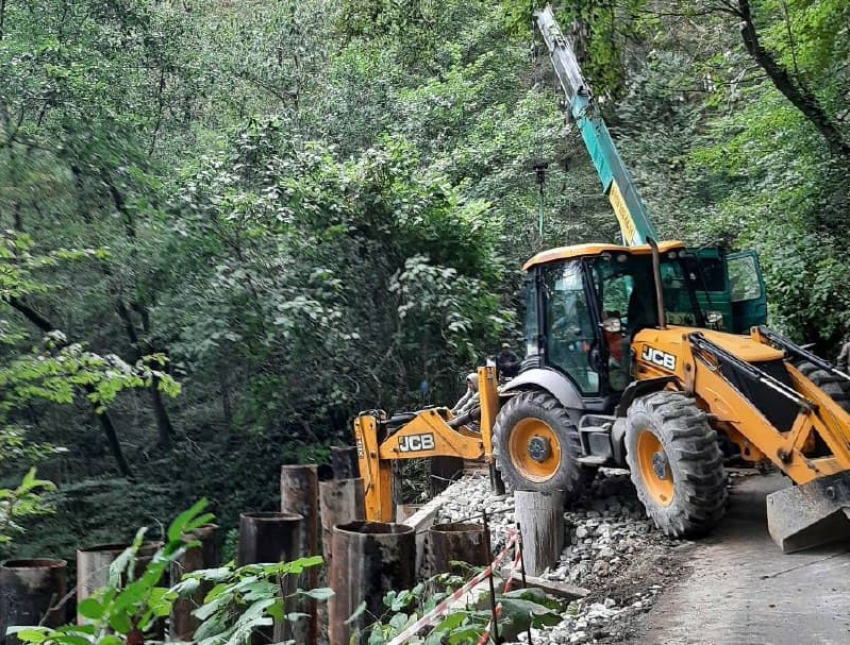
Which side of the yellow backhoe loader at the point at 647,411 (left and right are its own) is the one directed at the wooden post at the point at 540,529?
right

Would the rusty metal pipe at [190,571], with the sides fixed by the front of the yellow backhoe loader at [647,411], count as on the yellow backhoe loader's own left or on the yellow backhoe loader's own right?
on the yellow backhoe loader's own right

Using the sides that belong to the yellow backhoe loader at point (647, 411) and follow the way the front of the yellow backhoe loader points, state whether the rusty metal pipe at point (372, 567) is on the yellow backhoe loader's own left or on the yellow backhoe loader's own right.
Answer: on the yellow backhoe loader's own right

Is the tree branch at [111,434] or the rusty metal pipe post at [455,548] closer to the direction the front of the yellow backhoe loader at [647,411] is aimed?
the rusty metal pipe post

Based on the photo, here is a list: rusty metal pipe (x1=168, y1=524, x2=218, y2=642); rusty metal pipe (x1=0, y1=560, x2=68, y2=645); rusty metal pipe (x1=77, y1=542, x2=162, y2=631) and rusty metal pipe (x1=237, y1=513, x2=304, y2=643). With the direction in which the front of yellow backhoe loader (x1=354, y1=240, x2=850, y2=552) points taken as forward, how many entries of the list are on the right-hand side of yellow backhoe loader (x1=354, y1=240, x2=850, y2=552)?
4

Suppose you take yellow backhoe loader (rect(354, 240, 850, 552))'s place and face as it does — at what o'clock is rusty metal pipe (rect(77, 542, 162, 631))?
The rusty metal pipe is roughly at 3 o'clock from the yellow backhoe loader.

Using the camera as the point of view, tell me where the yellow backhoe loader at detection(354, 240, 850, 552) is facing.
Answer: facing the viewer and to the right of the viewer

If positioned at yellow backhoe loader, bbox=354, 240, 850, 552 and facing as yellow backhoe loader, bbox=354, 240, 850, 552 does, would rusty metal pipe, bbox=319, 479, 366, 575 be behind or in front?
behind
